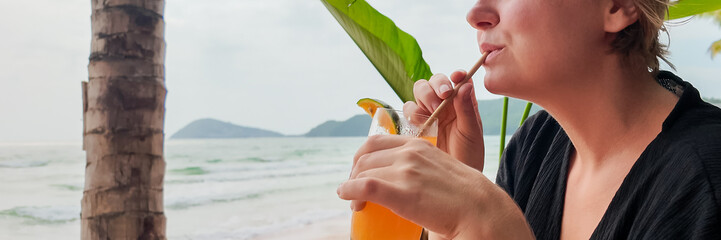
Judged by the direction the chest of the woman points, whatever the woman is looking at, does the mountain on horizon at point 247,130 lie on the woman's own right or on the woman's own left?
on the woman's own right

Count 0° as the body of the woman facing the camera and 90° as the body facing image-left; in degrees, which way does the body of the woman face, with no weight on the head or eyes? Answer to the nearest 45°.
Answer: approximately 45°

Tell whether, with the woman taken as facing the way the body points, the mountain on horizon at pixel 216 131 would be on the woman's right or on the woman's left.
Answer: on the woman's right

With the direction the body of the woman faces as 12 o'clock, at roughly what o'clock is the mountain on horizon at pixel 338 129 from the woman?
The mountain on horizon is roughly at 4 o'clock from the woman.
